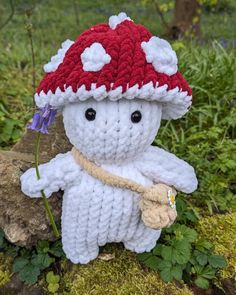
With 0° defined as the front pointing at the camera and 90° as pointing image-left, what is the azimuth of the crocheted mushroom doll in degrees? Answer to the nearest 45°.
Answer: approximately 0°
